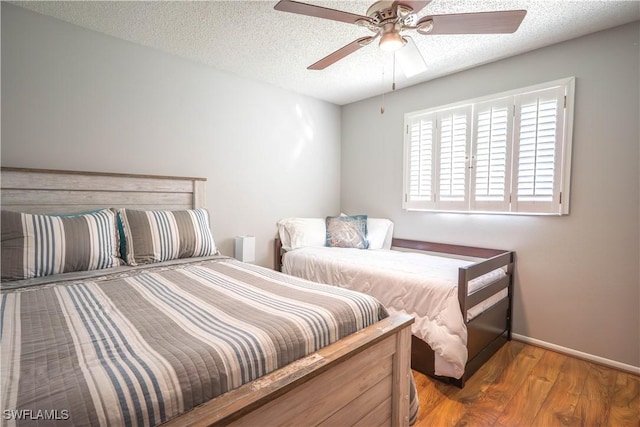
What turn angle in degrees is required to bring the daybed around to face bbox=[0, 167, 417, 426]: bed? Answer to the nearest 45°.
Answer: approximately 90° to its right

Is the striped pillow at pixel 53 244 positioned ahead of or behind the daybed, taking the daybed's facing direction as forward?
ahead

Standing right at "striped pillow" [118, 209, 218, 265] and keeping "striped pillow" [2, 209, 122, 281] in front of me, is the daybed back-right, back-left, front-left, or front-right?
back-left

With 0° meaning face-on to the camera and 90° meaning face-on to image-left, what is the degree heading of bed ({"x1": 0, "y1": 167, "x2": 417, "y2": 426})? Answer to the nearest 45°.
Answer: approximately 315°

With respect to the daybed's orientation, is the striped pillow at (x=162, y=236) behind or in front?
in front

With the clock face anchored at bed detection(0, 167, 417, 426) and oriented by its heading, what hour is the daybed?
The daybed is roughly at 10 o'clock from the bed.

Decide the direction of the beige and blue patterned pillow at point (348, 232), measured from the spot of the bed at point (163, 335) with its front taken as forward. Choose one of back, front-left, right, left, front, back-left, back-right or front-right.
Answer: left

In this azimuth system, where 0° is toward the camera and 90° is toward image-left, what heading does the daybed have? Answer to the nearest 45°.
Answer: approximately 45°

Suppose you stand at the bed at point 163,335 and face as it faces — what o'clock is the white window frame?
The white window frame is roughly at 10 o'clock from the bed.

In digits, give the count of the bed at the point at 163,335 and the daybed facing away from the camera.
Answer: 0
